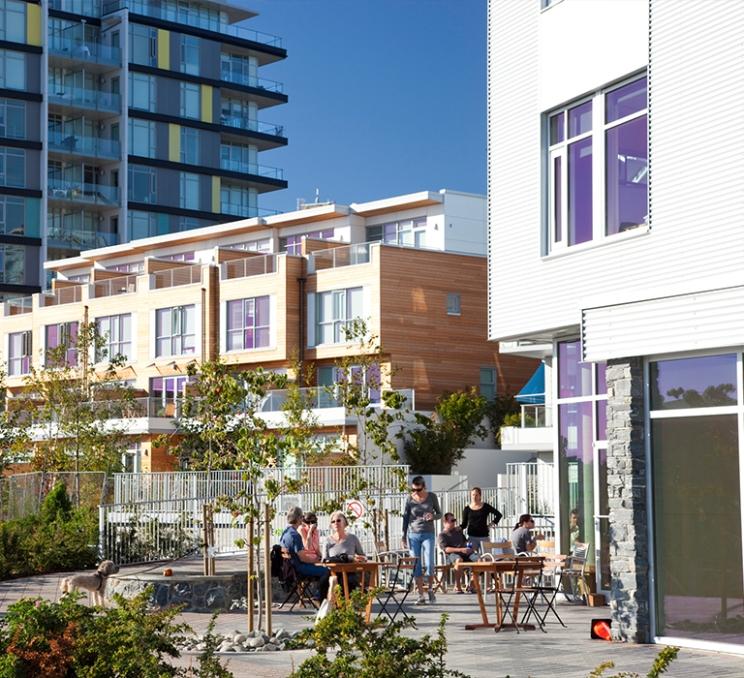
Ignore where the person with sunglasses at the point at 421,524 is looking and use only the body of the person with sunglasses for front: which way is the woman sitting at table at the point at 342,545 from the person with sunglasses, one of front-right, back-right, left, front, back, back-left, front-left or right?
front-right

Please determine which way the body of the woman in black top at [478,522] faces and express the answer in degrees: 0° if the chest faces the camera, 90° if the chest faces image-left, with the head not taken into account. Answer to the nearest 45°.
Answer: approximately 0°

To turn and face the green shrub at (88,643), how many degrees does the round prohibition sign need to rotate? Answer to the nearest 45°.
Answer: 0° — it already faces it

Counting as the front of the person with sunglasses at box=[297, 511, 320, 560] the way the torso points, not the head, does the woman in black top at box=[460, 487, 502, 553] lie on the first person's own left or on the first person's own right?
on the first person's own left

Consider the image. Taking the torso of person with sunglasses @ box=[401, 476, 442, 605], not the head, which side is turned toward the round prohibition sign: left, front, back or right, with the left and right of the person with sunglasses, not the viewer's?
back

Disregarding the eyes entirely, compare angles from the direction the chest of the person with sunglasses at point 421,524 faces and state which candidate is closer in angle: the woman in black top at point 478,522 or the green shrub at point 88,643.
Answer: the green shrub

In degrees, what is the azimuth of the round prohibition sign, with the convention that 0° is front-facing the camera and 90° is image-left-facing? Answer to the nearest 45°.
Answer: approximately 0°
